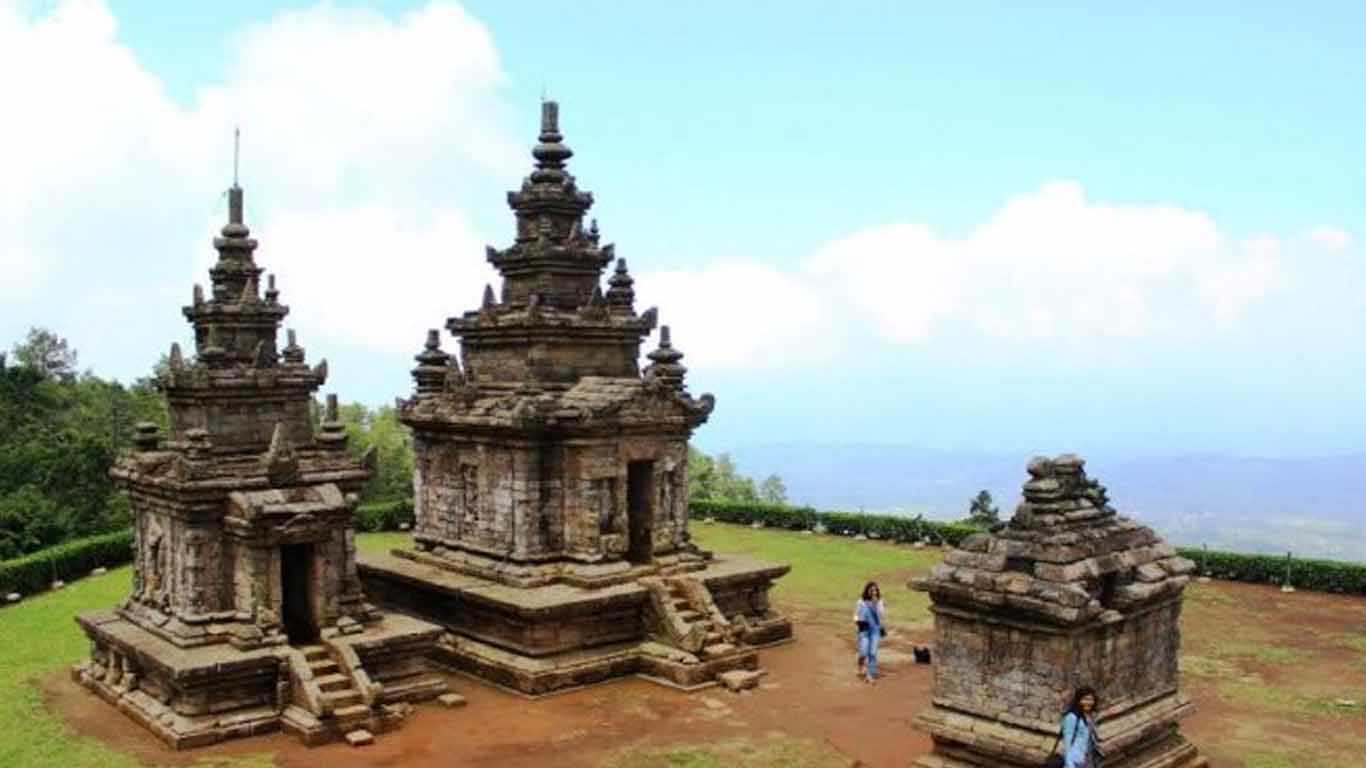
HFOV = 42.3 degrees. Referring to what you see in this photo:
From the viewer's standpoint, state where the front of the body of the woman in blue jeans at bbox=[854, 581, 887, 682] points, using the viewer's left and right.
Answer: facing the viewer and to the right of the viewer

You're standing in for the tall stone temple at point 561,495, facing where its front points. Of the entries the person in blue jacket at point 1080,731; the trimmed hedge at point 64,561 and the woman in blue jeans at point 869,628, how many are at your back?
1

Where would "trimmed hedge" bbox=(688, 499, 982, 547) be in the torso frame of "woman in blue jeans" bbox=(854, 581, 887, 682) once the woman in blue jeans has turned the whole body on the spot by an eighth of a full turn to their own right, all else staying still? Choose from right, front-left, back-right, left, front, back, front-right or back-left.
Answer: back

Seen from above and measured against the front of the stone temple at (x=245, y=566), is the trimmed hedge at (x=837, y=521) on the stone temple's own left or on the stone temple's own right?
on the stone temple's own left

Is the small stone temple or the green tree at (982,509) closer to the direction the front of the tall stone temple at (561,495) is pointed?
the small stone temple

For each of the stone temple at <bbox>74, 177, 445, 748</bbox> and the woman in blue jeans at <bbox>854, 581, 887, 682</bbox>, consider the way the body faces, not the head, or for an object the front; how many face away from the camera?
0

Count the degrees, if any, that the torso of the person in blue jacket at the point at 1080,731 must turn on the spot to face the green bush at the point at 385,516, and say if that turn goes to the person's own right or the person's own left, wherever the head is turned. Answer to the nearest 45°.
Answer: approximately 180°

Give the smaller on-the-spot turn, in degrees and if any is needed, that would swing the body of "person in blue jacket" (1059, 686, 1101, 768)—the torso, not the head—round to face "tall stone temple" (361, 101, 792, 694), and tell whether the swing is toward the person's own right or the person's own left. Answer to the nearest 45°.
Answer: approximately 180°

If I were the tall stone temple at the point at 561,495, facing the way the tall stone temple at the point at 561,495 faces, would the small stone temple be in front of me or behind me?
in front

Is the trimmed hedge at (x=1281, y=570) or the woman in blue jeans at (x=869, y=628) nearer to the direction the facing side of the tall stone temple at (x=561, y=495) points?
the woman in blue jeans
